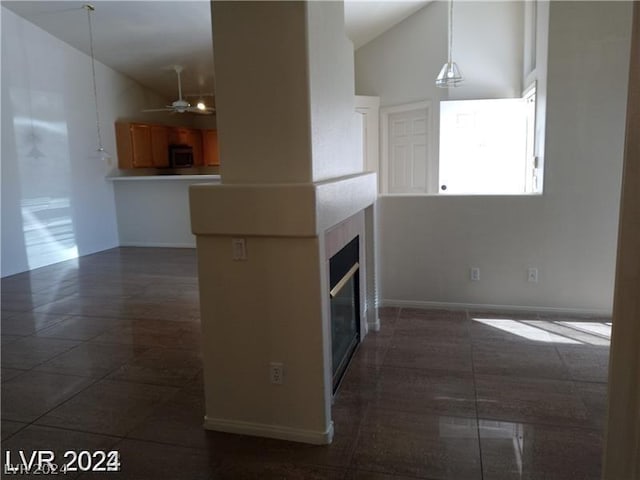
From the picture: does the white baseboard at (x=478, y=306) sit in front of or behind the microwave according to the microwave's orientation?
in front

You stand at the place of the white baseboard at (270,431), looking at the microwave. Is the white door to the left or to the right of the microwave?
right

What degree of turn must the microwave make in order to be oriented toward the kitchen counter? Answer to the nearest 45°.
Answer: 0° — it already faces it

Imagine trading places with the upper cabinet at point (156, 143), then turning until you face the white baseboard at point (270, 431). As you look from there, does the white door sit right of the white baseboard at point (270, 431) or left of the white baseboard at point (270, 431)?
left

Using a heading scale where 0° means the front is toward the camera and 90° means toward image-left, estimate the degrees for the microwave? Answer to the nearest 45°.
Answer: approximately 0°

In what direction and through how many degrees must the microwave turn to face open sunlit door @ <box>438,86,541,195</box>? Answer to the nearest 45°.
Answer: approximately 45° to its left

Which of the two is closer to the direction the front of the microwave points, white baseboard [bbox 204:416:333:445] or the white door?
the white baseboard

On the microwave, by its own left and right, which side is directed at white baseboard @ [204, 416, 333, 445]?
front

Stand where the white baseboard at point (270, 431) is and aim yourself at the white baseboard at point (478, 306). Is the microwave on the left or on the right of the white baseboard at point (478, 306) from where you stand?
left
